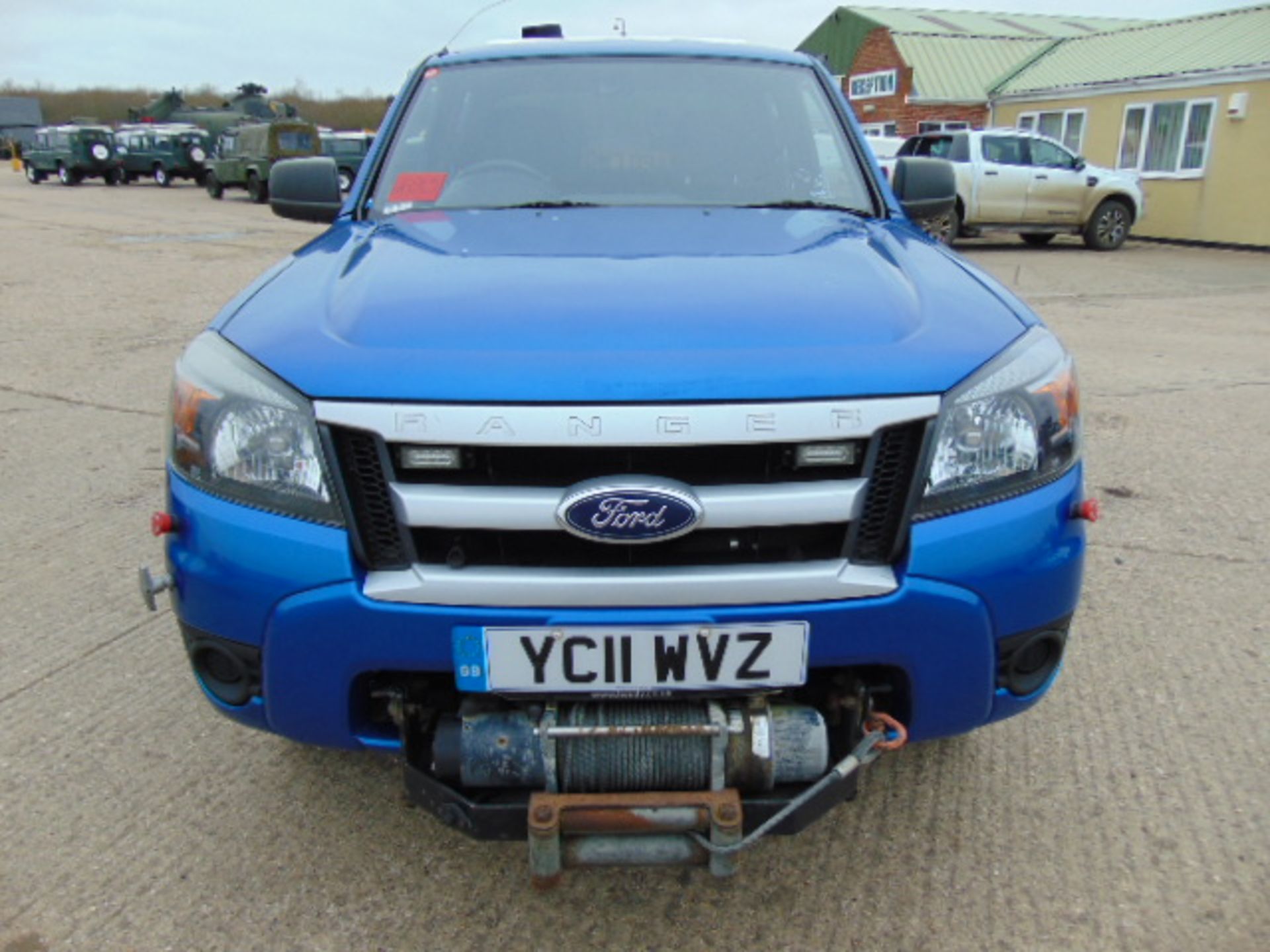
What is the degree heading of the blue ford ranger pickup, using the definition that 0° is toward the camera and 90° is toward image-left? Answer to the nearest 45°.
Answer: approximately 0°

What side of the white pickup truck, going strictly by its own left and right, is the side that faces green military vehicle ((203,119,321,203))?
back

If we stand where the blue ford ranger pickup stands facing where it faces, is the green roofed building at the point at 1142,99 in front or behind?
behind

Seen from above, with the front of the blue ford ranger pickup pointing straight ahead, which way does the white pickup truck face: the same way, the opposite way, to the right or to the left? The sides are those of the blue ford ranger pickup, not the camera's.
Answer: to the left

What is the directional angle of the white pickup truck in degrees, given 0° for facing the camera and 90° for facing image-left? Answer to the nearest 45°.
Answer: approximately 270°
